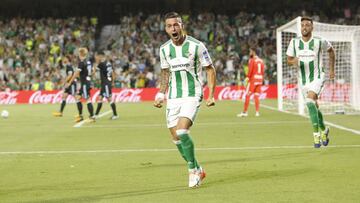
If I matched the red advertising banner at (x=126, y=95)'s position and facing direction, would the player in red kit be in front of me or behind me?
in front

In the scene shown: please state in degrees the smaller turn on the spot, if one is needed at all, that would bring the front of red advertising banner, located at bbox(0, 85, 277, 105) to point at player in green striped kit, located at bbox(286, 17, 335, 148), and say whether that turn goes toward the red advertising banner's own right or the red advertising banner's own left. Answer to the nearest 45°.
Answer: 0° — it already faces them

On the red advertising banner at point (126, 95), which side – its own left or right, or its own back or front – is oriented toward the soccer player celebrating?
front
